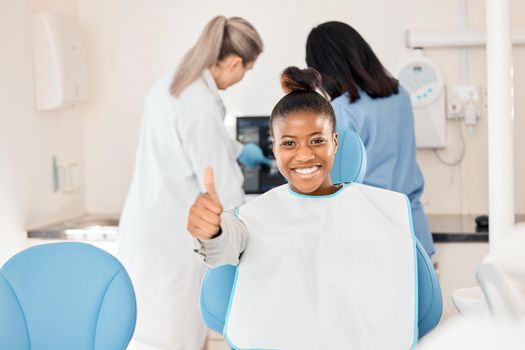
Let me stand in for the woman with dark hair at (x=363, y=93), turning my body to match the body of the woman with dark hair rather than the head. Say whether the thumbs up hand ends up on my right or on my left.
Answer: on my left

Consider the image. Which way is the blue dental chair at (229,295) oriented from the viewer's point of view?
toward the camera

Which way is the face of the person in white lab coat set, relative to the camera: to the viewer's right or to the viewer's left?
to the viewer's right

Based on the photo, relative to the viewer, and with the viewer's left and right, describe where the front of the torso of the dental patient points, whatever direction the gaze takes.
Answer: facing the viewer

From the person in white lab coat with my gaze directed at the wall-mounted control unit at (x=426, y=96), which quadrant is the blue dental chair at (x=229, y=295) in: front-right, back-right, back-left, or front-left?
back-right

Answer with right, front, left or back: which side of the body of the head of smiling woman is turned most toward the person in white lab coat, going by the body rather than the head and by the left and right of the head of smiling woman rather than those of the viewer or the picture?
back

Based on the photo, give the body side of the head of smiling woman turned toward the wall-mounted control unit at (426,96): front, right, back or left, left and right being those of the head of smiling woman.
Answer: back

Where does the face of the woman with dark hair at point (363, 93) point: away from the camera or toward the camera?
away from the camera

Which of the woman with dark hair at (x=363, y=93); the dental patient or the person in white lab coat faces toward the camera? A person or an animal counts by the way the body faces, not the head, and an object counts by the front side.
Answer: the dental patient
